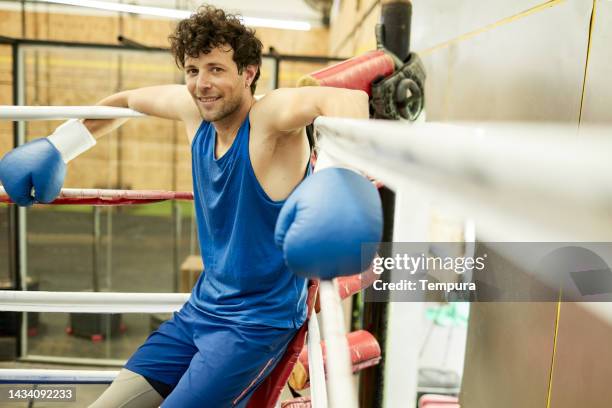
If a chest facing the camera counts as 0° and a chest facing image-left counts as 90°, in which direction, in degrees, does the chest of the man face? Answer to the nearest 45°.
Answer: approximately 45°
